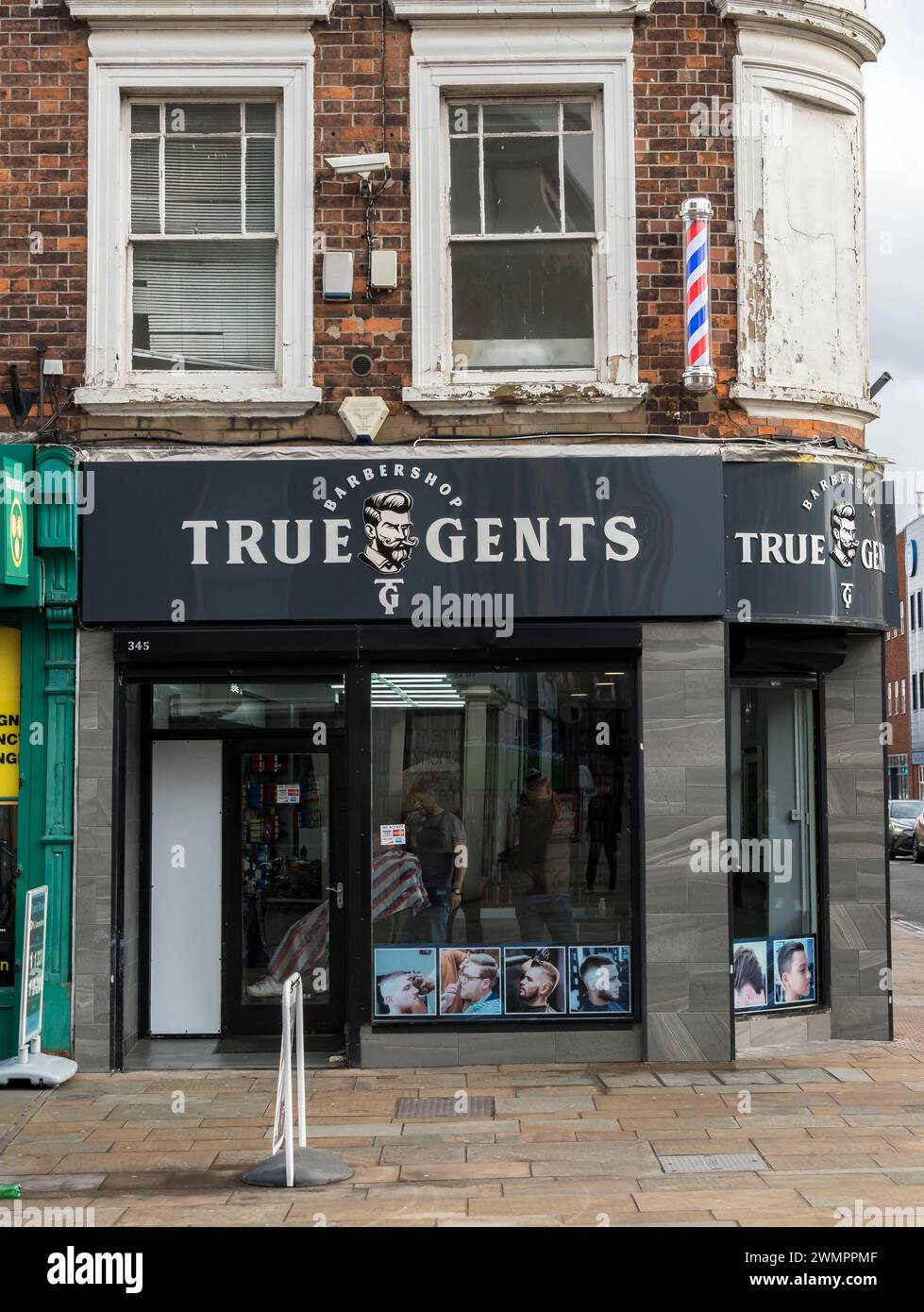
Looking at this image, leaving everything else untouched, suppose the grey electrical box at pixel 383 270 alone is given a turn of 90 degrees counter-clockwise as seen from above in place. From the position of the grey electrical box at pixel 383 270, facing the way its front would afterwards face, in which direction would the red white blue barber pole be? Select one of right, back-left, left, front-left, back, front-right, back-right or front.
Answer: front

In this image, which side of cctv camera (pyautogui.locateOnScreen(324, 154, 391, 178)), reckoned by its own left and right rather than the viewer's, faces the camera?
left

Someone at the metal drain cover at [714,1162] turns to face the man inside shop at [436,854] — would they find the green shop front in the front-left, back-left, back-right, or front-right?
front-left

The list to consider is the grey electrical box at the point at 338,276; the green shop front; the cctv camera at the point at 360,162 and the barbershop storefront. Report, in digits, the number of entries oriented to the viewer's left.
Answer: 1

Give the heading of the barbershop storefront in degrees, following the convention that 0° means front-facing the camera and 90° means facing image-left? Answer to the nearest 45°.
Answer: approximately 0°

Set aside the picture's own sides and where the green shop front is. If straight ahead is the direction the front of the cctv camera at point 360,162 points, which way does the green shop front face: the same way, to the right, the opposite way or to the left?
to the left

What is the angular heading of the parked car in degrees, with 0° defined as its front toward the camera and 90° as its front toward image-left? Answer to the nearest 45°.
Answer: approximately 0°

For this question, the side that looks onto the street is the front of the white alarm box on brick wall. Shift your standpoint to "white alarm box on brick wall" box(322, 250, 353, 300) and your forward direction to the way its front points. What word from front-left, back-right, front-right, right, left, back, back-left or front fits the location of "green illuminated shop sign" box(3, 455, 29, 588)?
right

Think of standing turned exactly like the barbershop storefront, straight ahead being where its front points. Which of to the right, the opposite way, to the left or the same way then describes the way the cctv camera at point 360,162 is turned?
to the right

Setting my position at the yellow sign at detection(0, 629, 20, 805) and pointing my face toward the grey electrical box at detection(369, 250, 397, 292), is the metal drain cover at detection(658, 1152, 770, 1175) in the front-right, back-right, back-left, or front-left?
front-right

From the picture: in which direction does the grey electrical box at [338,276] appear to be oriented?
toward the camera
